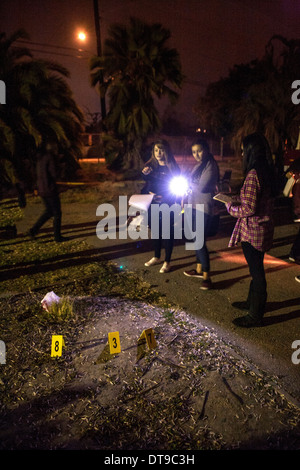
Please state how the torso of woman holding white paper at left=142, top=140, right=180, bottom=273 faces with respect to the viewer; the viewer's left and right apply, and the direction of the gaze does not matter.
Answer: facing the viewer and to the left of the viewer

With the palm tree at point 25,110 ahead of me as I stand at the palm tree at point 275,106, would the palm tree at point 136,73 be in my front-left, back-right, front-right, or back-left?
front-right

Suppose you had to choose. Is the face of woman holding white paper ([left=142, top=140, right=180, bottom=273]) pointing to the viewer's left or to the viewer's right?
to the viewer's left

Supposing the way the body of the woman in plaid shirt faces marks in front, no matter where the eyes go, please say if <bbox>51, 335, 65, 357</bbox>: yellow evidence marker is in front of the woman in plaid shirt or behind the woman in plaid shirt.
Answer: in front

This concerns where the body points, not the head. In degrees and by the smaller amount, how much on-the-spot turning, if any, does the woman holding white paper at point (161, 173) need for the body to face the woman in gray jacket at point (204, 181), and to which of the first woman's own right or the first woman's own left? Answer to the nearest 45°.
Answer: approximately 90° to the first woman's own left

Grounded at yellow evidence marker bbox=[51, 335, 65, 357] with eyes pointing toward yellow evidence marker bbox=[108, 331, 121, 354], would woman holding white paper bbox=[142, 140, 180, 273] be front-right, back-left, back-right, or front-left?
front-left

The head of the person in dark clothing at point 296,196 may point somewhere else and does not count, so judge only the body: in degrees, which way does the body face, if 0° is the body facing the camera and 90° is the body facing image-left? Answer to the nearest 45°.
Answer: approximately 90°

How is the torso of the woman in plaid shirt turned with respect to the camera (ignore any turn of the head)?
to the viewer's left

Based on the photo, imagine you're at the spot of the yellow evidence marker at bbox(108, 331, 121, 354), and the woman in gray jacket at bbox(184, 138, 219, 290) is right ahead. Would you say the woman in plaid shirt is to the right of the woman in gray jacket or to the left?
right

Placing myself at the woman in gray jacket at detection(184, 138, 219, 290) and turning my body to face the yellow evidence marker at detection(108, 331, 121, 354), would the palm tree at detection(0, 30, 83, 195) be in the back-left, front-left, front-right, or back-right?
back-right

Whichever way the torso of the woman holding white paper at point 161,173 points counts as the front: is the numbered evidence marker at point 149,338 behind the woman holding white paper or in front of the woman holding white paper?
in front

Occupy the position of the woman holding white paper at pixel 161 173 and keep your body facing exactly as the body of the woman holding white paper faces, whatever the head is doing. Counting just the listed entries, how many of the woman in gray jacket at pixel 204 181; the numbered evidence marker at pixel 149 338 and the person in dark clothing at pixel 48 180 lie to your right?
1

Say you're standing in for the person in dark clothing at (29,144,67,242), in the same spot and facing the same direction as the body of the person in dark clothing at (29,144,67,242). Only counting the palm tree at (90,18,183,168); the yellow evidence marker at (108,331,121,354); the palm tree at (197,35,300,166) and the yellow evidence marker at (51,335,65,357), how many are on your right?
2
